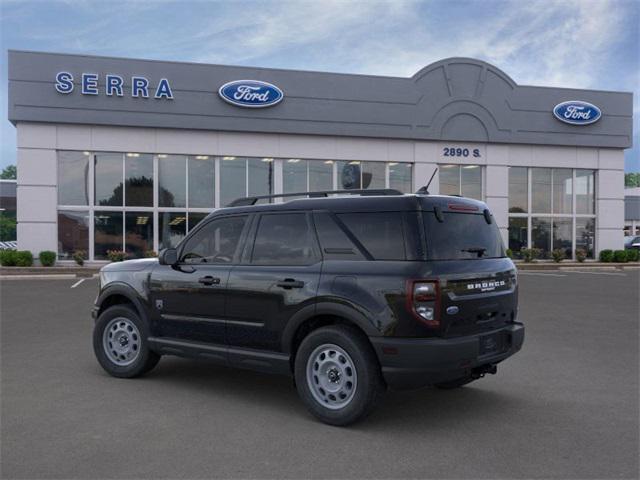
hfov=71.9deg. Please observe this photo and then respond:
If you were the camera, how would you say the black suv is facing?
facing away from the viewer and to the left of the viewer

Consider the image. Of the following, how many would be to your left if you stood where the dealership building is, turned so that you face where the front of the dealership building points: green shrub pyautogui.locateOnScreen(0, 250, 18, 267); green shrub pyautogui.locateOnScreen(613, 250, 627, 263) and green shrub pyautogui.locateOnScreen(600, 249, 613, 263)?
2

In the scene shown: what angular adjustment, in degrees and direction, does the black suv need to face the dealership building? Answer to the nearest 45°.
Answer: approximately 45° to its right

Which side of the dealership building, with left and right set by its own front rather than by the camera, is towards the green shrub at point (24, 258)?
right

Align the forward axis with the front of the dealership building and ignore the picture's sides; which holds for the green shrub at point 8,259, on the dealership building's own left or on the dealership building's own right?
on the dealership building's own right

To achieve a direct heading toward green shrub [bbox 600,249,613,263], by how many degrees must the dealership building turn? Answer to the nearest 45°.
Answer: approximately 90° to its left

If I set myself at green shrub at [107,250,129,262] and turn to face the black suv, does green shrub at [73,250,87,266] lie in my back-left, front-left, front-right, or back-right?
back-right

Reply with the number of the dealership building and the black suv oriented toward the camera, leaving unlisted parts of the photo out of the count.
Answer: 1

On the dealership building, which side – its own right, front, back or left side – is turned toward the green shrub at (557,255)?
left

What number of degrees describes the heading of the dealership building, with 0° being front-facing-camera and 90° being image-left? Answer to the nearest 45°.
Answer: approximately 0°
